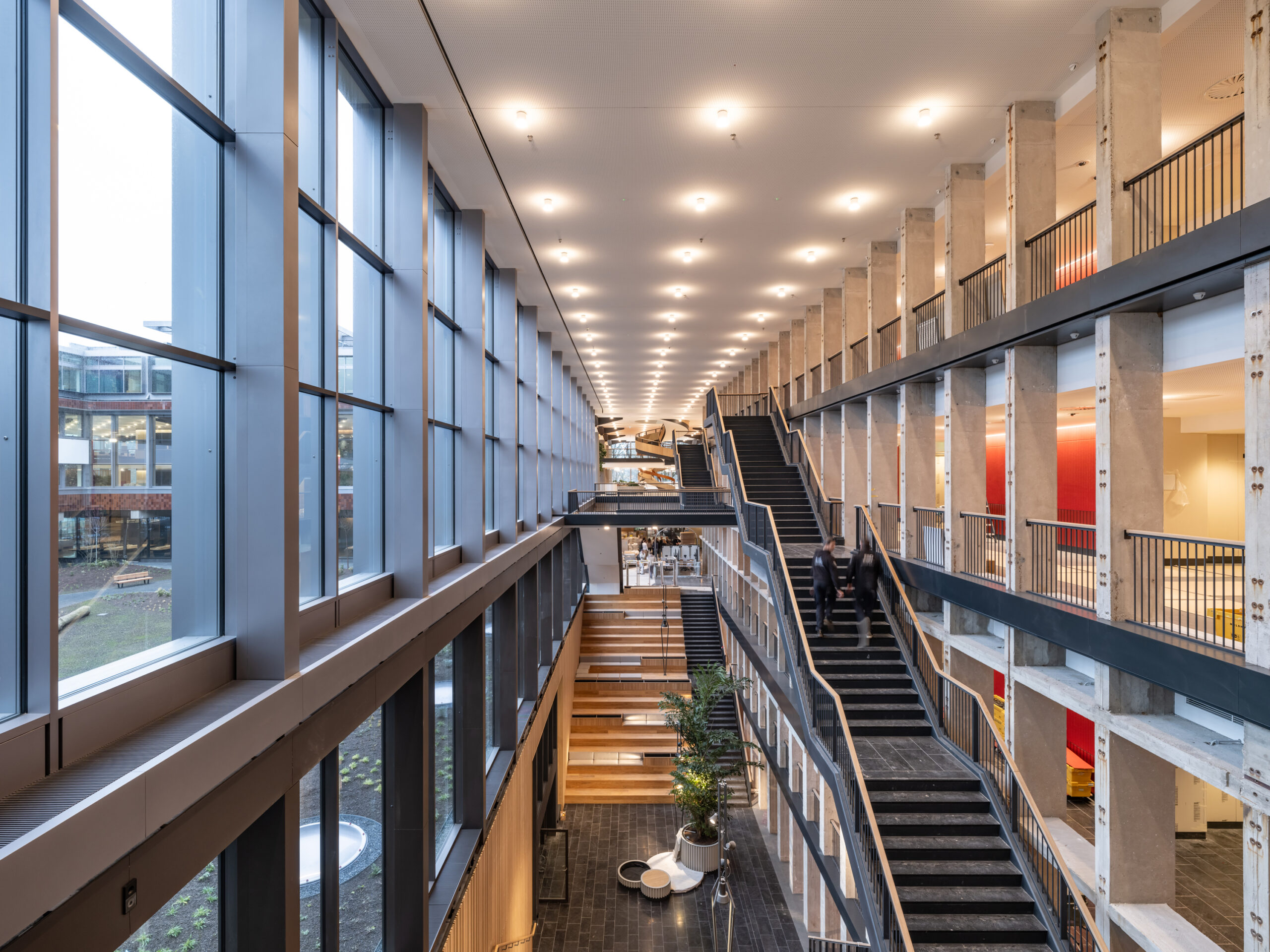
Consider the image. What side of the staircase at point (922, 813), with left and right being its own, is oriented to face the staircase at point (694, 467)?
back

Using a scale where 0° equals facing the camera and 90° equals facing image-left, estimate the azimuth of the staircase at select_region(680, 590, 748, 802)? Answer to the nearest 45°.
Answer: approximately 0°

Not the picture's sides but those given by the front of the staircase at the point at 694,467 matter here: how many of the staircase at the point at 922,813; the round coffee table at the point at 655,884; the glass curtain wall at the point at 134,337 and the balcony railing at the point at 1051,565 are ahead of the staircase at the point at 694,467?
4

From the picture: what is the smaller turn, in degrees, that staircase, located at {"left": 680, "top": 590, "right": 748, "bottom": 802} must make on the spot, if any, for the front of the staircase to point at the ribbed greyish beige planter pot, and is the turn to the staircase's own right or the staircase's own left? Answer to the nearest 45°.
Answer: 0° — it already faces it

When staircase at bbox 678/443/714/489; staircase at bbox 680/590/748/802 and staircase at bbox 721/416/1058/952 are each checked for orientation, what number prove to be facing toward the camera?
3

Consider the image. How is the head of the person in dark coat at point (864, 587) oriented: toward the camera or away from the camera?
away from the camera

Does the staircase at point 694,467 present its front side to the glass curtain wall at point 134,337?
yes

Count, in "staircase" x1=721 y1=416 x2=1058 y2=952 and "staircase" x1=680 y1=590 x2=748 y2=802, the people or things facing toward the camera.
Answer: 2

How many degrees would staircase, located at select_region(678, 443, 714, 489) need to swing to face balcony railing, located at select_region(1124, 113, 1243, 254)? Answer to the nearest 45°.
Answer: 0° — it already faces it

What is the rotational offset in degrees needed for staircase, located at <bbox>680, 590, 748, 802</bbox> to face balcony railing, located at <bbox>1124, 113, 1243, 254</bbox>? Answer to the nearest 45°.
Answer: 0° — it already faces it
